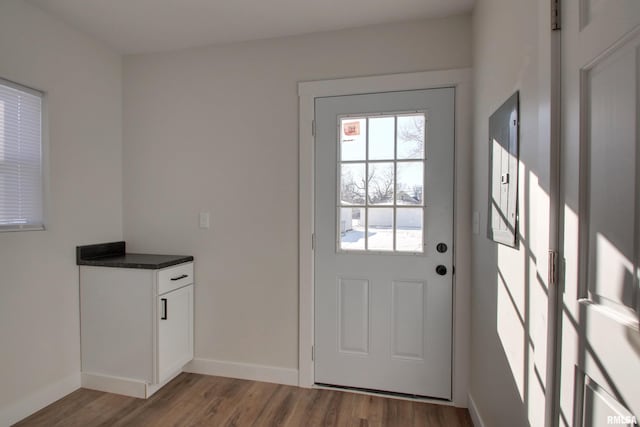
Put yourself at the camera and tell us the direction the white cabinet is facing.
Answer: facing the viewer and to the right of the viewer

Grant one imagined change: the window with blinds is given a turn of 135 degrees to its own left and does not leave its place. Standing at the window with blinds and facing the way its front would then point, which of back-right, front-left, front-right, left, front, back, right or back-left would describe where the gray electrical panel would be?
back-right

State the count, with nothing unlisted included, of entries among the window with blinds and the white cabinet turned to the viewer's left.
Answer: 0

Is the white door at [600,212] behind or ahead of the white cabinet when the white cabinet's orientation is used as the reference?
ahead

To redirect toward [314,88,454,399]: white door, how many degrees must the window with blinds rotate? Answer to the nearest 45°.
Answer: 0° — it already faces it

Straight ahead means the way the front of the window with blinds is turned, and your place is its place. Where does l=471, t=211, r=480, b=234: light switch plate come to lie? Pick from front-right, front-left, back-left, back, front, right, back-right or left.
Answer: front

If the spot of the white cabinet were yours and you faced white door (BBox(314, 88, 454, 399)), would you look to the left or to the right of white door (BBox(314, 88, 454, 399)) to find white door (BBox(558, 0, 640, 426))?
right

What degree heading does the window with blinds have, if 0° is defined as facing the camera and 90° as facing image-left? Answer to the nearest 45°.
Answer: approximately 315°

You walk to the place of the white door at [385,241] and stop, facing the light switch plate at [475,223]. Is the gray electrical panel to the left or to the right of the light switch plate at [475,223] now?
right
